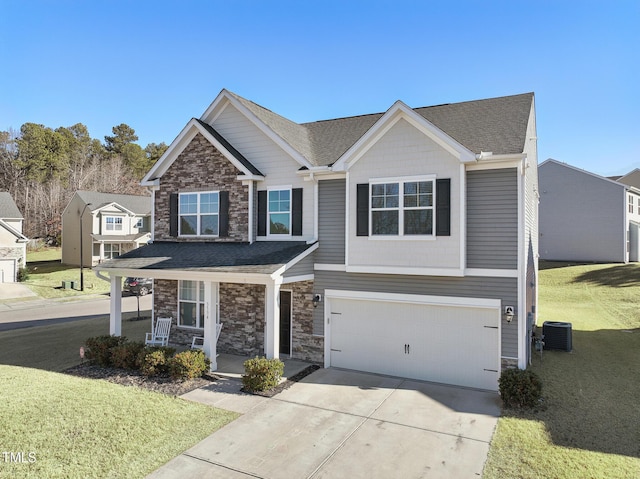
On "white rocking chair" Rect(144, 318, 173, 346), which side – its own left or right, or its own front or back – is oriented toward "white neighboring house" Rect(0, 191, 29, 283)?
right

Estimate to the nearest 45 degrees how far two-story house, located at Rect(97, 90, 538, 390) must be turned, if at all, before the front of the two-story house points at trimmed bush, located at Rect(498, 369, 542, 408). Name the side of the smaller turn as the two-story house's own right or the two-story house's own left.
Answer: approximately 90° to the two-story house's own left

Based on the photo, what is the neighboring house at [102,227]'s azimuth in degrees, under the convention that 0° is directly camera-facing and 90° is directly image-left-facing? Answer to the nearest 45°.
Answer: approximately 315°

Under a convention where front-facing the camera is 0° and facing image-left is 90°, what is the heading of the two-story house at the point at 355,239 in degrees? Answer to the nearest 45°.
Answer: approximately 45°

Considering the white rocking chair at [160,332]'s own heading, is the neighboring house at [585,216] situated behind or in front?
behind

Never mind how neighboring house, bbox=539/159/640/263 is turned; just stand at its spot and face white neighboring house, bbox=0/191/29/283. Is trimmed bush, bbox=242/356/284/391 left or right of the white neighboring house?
left

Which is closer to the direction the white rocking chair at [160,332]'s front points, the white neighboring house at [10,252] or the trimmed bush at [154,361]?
the trimmed bush

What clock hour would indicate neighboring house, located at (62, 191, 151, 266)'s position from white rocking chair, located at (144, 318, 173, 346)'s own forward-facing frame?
The neighboring house is roughly at 4 o'clock from the white rocking chair.

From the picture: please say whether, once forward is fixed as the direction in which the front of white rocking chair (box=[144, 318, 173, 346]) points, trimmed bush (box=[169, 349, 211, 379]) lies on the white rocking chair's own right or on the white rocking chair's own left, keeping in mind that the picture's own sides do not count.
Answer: on the white rocking chair's own left

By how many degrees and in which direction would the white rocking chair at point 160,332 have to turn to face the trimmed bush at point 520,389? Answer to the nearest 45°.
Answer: approximately 90° to its left

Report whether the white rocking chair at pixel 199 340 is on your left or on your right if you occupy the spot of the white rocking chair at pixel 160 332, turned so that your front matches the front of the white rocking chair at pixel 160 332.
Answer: on your left
